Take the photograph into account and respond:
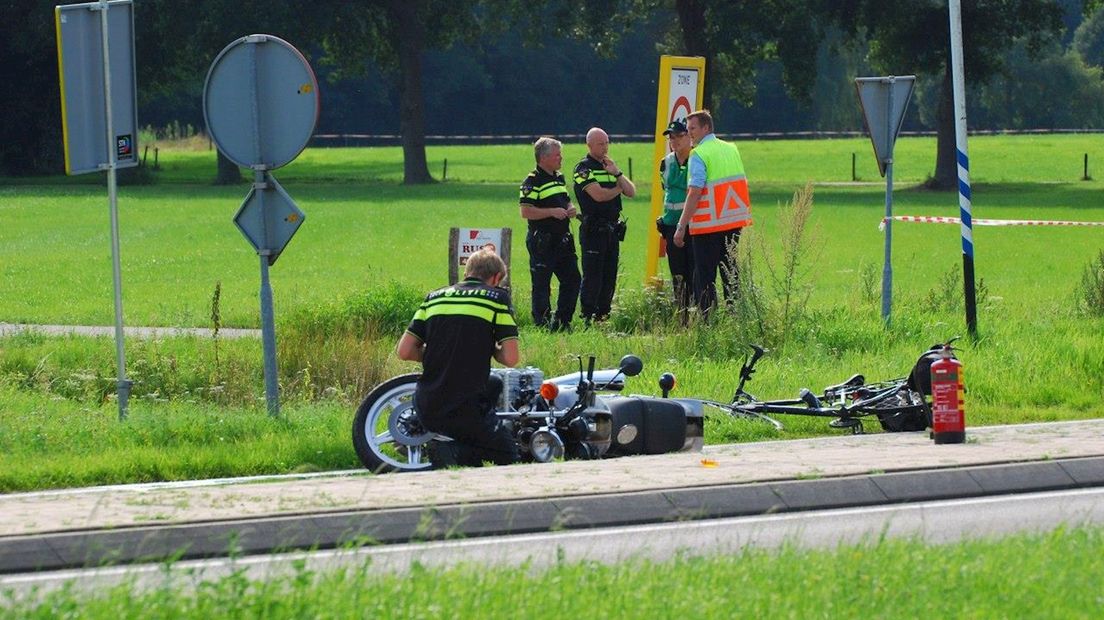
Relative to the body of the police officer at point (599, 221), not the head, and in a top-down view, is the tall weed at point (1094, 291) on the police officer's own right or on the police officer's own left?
on the police officer's own left

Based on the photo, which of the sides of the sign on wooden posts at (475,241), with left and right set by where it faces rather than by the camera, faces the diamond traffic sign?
front

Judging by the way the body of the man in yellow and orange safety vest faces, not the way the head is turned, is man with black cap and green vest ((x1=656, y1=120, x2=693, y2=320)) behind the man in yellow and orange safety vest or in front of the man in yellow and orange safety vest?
in front

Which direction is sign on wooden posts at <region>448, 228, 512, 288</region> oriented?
toward the camera

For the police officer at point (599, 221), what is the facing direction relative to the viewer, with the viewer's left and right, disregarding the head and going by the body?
facing the viewer and to the right of the viewer

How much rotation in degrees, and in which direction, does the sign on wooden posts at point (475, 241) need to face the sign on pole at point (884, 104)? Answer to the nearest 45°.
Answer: approximately 90° to its left

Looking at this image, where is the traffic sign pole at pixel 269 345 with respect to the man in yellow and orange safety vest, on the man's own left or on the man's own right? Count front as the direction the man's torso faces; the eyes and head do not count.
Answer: on the man's own left

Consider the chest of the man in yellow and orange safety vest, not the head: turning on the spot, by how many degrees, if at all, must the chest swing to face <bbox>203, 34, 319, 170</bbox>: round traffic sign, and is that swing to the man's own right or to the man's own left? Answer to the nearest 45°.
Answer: approximately 90° to the man's own left

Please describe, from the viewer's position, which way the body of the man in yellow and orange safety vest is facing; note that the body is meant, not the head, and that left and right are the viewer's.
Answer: facing away from the viewer and to the left of the viewer

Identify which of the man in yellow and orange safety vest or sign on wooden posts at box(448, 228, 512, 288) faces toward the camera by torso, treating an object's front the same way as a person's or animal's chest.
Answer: the sign on wooden posts

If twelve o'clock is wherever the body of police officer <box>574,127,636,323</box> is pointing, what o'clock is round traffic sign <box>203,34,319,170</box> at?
The round traffic sign is roughly at 2 o'clock from the police officer.

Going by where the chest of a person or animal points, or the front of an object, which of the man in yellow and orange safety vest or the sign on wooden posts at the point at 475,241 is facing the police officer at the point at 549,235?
the man in yellow and orange safety vest

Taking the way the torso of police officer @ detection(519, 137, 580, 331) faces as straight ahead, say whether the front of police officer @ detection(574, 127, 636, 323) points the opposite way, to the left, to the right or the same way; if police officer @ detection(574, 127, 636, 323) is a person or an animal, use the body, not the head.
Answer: the same way

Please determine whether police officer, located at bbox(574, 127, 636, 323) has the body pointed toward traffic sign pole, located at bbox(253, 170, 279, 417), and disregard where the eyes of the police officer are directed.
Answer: no

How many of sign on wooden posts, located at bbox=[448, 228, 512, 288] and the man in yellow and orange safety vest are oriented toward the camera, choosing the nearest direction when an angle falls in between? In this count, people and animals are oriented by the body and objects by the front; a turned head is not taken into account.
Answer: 1
